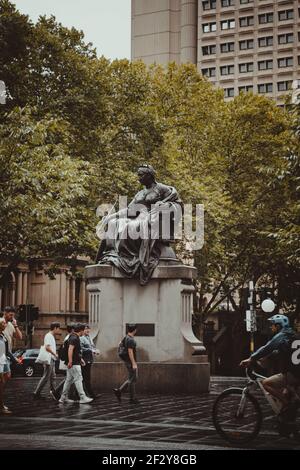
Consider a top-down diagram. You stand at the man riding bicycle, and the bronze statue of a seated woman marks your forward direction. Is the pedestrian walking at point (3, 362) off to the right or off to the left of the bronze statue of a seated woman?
left

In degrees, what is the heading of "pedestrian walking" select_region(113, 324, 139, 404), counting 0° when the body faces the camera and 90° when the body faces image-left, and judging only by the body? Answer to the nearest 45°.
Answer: approximately 270°

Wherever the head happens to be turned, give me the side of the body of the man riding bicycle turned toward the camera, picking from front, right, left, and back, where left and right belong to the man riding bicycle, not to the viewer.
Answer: left

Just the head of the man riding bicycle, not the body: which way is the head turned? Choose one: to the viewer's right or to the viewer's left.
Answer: to the viewer's left

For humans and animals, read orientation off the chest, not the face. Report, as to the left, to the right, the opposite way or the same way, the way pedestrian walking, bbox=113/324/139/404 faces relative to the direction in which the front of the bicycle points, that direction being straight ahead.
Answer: the opposite way

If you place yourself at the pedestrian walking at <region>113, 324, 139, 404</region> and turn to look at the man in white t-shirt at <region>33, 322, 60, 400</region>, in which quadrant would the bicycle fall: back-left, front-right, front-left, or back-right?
back-left

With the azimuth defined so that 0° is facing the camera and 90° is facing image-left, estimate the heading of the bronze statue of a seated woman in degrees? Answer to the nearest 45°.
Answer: approximately 45°

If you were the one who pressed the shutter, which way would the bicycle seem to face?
facing to the left of the viewer

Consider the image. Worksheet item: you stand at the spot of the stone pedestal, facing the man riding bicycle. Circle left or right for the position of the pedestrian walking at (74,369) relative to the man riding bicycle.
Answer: right
